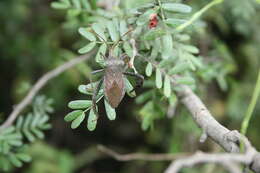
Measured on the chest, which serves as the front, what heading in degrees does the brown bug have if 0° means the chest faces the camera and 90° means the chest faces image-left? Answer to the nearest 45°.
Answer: approximately 180°
